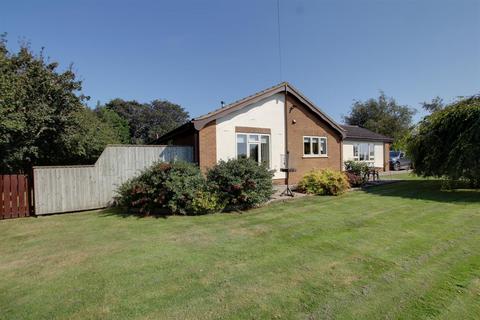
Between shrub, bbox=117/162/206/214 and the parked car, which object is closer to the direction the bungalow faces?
the shrub

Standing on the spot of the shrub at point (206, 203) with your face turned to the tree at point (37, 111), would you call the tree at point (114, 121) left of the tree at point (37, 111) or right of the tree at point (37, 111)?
right

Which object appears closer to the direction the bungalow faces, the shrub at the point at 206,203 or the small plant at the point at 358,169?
the shrub

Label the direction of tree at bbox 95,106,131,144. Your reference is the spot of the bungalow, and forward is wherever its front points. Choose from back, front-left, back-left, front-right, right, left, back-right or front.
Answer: back-right

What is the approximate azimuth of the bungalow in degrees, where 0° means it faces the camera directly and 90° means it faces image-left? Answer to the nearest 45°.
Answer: approximately 0°

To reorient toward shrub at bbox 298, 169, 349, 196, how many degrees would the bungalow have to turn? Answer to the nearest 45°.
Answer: approximately 45° to its left

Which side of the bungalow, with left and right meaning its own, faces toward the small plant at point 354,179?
left

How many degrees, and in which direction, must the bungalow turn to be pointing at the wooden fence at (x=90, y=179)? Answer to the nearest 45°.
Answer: approximately 45° to its right

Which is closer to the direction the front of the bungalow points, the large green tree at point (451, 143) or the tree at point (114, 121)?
the large green tree

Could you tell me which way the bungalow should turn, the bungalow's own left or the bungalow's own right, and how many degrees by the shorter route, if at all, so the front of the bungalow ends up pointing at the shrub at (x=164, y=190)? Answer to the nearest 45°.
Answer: approximately 45° to the bungalow's own right

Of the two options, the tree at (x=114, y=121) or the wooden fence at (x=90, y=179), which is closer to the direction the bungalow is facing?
the wooden fence

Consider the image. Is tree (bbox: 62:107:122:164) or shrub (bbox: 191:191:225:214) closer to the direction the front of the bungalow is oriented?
the shrub

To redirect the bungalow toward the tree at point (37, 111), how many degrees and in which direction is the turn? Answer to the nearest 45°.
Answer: approximately 90° to its right

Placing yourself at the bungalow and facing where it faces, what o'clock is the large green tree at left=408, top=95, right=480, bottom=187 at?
The large green tree is roughly at 9 o'clock from the bungalow.
